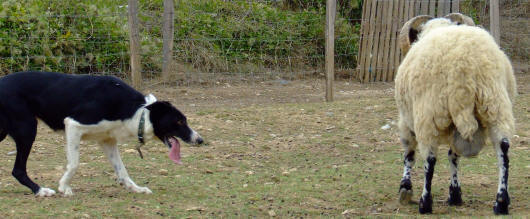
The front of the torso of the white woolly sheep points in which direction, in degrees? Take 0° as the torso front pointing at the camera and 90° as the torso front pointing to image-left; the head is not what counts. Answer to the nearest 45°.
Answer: approximately 180°

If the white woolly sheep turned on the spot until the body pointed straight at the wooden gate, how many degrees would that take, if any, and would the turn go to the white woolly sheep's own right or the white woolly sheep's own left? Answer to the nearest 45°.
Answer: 0° — it already faces it

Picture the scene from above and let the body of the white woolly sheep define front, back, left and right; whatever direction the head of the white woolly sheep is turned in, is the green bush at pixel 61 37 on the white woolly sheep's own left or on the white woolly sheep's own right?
on the white woolly sheep's own left

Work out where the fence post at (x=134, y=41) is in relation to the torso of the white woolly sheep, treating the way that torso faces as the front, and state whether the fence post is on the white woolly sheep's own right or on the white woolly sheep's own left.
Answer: on the white woolly sheep's own left

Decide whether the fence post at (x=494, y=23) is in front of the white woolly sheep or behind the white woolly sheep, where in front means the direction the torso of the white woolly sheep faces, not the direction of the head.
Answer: in front

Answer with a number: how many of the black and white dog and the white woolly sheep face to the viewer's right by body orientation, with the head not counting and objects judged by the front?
1

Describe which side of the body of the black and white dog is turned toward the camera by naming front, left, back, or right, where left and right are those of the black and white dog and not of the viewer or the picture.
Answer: right

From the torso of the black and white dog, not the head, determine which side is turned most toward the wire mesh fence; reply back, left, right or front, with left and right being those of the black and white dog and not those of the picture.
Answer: left

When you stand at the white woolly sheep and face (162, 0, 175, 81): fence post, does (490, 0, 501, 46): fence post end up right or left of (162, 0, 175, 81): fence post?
right

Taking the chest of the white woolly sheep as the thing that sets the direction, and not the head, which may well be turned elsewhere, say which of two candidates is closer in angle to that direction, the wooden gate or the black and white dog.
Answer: the wooden gate

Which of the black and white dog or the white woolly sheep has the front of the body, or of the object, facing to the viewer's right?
the black and white dog

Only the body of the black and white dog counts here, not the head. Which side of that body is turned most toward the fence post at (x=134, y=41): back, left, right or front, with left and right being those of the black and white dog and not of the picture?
left

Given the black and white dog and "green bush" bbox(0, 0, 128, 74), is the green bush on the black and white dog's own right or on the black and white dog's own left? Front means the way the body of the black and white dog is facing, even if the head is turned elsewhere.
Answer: on the black and white dog's own left
